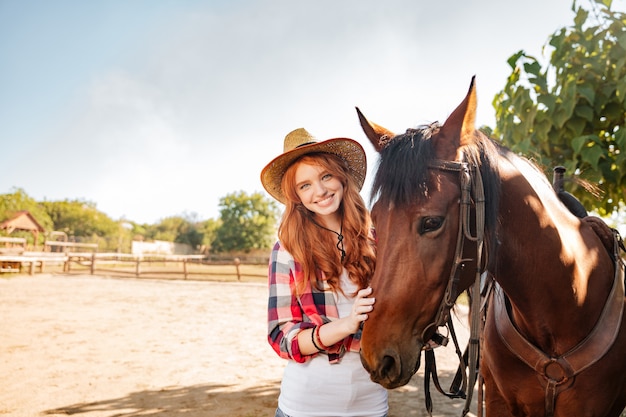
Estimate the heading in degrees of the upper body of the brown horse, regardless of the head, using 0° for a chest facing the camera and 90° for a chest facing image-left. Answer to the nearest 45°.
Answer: approximately 45°

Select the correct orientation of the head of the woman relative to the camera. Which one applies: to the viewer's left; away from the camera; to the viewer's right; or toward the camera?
toward the camera

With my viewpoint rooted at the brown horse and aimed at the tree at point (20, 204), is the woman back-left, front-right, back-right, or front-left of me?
front-left

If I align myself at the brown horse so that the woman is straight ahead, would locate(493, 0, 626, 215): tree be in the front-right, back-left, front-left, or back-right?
back-right

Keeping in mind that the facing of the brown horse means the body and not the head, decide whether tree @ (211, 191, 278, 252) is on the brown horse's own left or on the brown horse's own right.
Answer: on the brown horse's own right

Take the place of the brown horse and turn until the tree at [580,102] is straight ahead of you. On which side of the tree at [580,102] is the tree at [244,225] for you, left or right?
left

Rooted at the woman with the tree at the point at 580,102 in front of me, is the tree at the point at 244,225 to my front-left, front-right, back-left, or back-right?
front-left

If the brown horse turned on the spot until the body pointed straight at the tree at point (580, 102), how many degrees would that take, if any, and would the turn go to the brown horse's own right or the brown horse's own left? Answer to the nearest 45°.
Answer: approximately 135° to the brown horse's own right

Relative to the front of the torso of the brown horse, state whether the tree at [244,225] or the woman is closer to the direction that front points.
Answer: the woman

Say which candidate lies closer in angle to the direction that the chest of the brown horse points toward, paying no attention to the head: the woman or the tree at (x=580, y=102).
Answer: the woman

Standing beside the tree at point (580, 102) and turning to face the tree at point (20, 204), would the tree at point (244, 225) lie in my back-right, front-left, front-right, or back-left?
front-right

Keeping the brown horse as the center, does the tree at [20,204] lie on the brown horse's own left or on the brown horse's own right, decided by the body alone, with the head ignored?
on the brown horse's own right
